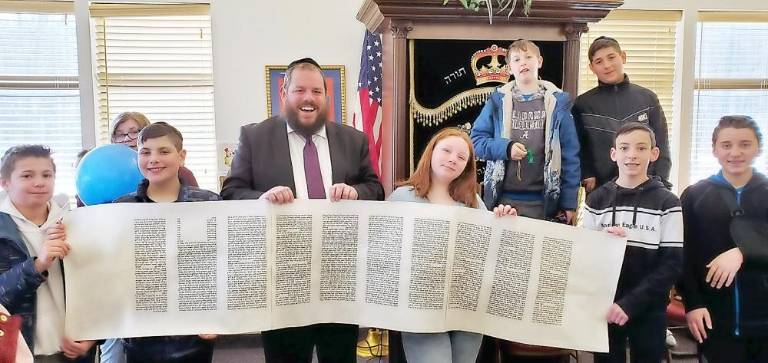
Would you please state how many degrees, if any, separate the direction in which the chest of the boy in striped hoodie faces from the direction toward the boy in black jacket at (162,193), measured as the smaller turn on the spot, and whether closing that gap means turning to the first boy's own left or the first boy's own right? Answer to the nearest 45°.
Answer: approximately 45° to the first boy's own right

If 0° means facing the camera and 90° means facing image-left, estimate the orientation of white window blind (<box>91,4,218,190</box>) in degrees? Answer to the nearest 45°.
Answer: approximately 0°

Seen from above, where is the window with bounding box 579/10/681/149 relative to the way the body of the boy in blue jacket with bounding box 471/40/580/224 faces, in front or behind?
behind

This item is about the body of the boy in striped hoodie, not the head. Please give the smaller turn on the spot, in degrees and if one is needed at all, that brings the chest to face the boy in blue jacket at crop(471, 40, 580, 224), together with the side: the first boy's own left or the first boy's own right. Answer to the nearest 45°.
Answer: approximately 135° to the first boy's own right

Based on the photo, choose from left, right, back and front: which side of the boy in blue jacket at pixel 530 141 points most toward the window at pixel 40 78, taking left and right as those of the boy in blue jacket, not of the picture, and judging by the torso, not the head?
right

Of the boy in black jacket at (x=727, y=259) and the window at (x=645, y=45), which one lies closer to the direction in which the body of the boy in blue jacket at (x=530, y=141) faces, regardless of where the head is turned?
the boy in black jacket

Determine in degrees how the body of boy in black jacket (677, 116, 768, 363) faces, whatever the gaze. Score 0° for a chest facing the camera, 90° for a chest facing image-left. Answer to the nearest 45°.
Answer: approximately 0°

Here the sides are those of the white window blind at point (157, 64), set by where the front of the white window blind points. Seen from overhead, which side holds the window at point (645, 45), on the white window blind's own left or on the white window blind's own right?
on the white window blind's own left

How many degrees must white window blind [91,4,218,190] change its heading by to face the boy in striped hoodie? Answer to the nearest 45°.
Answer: approximately 45° to its left
